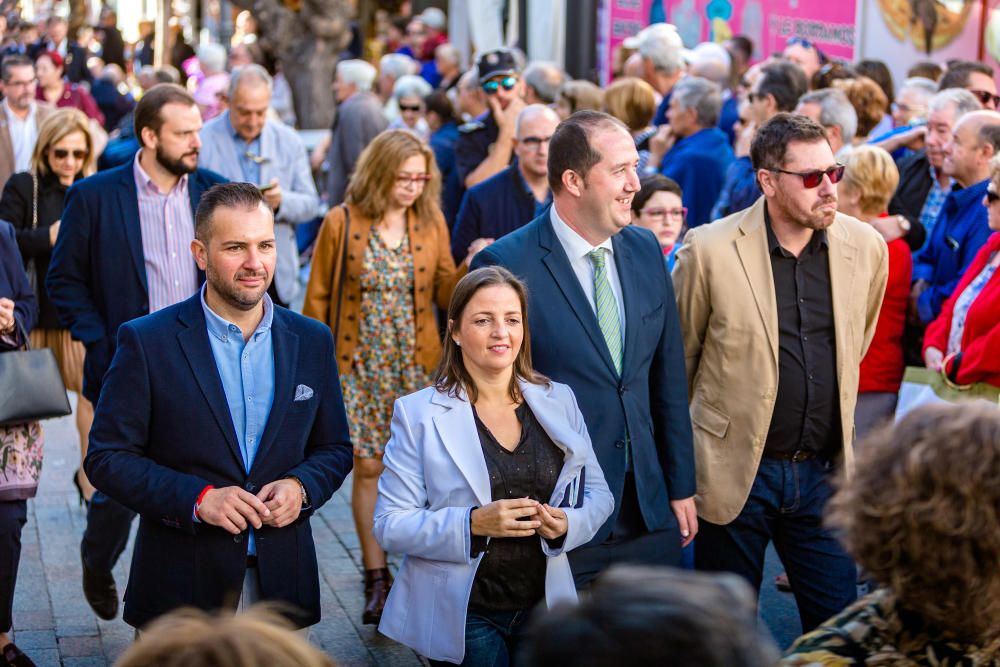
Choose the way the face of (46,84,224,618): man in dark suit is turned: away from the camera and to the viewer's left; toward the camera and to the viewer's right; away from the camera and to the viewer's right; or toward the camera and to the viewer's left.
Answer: toward the camera and to the viewer's right

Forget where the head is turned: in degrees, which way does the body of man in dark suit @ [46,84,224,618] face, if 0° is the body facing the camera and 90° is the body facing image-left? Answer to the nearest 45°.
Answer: approximately 315°

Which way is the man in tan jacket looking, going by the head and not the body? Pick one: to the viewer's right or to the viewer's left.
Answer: to the viewer's right

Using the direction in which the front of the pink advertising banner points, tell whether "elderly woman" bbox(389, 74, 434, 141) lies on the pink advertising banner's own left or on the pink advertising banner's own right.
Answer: on the pink advertising banner's own right

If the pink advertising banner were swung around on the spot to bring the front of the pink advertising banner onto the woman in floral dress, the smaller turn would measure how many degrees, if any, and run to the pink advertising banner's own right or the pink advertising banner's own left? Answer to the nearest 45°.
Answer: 0° — it already faces them

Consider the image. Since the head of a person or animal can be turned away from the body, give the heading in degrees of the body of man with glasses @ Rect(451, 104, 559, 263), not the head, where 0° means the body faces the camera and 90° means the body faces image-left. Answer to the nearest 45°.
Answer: approximately 315°

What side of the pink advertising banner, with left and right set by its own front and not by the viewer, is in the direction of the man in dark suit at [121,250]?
front

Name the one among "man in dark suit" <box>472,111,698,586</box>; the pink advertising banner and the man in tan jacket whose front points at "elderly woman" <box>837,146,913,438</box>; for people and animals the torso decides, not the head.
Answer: the pink advertising banner

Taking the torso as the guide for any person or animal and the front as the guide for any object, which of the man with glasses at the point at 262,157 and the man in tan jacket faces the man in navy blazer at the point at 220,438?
the man with glasses

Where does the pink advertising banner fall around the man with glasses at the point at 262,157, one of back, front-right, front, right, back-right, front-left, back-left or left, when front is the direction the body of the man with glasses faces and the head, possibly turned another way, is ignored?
back-left

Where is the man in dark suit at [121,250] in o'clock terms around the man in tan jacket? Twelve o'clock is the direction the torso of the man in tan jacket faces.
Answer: The man in dark suit is roughly at 5 o'clock from the man in tan jacket.
